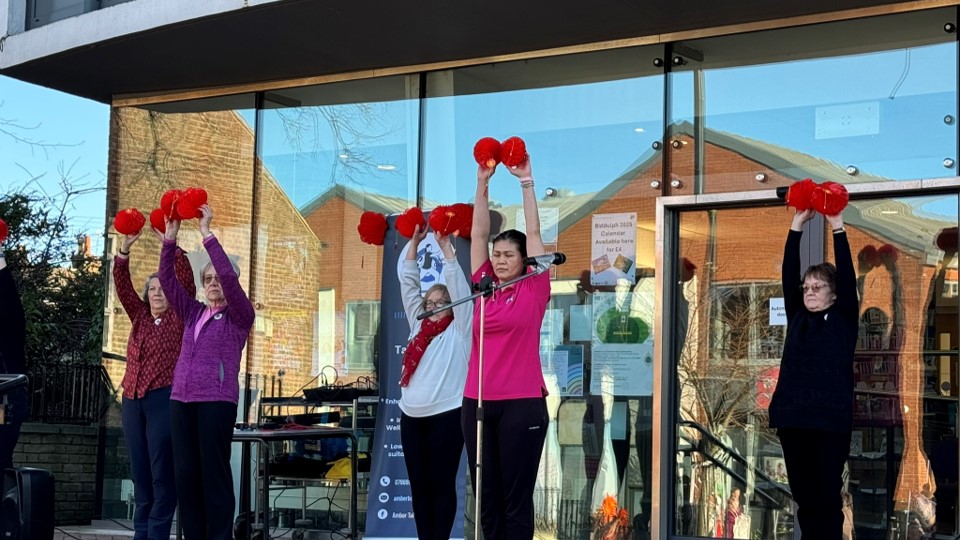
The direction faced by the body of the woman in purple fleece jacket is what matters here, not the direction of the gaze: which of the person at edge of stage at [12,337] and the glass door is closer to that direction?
the person at edge of stage

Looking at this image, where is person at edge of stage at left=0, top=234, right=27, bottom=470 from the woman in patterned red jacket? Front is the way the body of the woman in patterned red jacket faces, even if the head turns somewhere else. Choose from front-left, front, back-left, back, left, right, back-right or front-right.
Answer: front-right

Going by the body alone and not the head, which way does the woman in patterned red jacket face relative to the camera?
toward the camera

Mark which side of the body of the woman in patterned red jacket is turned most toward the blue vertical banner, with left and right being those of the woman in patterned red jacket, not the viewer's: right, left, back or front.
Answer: left

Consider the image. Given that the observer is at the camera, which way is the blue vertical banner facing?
facing the viewer

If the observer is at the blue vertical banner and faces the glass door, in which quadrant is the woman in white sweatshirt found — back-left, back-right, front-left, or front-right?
front-right

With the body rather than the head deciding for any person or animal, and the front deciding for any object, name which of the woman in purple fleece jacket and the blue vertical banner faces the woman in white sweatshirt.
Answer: the blue vertical banner

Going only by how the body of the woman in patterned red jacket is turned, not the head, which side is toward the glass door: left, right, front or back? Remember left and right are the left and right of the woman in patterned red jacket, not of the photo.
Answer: left

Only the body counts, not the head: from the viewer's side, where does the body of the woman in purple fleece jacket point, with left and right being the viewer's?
facing the viewer and to the left of the viewer

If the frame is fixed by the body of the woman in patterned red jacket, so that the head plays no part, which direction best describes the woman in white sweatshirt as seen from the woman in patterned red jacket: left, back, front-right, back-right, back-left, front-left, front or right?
front-left

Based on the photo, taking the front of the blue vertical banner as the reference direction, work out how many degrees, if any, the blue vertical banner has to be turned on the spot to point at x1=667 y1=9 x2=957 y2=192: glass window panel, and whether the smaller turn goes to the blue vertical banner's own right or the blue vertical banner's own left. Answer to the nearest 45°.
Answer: approximately 90° to the blue vertical banner's own left

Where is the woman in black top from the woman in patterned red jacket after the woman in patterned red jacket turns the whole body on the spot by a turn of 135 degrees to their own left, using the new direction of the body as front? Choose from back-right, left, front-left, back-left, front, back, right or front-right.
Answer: right

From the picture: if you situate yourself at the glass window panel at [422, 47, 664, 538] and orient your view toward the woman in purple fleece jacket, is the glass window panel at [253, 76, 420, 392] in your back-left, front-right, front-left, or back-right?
front-right
